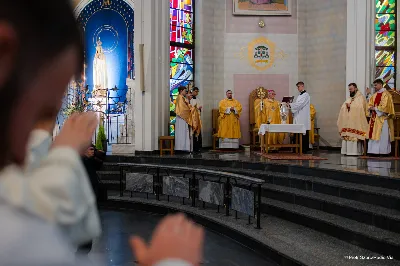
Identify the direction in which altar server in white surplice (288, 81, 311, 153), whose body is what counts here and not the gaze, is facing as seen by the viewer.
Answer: to the viewer's left

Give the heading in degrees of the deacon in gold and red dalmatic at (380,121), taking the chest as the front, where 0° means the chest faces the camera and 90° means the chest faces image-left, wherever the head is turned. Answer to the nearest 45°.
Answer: approximately 45°

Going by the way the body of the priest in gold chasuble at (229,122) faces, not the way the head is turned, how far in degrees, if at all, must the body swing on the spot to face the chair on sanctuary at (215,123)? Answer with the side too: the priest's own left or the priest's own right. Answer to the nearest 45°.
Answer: approximately 135° to the priest's own right

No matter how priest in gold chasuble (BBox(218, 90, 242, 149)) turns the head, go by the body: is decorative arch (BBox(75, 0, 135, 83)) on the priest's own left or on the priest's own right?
on the priest's own right

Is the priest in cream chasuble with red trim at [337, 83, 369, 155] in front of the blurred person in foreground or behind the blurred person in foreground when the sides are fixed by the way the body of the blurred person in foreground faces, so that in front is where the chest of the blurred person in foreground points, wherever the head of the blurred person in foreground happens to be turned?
in front

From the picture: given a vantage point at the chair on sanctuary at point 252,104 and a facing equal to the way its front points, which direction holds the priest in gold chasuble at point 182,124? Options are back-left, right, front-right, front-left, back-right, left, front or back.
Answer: front-right

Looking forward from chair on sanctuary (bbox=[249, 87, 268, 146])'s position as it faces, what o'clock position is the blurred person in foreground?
The blurred person in foreground is roughly at 12 o'clock from the chair on sanctuary.

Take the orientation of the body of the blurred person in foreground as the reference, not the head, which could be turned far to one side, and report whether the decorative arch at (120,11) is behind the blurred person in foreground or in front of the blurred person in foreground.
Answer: in front

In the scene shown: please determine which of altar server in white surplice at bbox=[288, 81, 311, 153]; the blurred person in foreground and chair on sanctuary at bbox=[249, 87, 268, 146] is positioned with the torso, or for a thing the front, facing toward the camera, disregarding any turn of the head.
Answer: the chair on sanctuary

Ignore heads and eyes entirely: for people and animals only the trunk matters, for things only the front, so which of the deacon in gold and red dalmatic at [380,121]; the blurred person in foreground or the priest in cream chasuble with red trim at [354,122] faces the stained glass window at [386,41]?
the blurred person in foreground

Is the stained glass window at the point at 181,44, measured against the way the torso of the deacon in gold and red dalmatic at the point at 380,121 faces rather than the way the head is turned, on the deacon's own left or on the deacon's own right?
on the deacon's own right

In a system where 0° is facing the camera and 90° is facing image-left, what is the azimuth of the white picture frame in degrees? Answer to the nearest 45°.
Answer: approximately 0°

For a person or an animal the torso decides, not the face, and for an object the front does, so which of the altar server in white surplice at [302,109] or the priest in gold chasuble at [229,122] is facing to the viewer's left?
the altar server in white surplice

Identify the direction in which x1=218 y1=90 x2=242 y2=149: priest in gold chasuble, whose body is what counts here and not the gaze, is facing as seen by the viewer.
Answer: toward the camera

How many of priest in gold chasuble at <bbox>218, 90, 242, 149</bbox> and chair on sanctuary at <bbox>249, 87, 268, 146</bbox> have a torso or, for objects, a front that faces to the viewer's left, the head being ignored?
0

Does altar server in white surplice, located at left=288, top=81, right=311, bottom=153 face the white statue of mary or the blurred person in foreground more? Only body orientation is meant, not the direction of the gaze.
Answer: the white statue of mary
